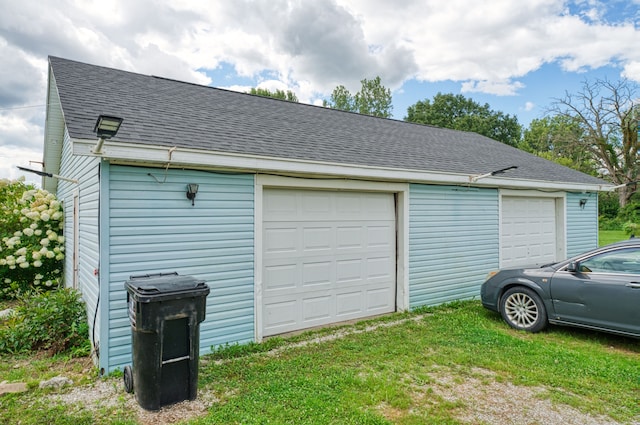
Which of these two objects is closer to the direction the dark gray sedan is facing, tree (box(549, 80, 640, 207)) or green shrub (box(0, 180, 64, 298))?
the green shrub

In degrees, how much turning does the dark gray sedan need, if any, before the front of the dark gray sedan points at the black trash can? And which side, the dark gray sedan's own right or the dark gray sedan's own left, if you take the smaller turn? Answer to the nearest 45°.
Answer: approximately 45° to the dark gray sedan's own left

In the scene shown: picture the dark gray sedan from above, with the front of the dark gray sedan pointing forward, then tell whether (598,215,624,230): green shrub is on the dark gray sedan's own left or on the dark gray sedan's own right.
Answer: on the dark gray sedan's own right

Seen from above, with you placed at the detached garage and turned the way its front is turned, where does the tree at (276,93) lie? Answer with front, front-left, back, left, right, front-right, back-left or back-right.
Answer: back-left

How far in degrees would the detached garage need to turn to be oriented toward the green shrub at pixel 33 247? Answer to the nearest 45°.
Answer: approximately 135° to its right

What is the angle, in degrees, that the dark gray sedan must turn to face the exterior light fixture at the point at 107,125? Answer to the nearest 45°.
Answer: approximately 45° to its left

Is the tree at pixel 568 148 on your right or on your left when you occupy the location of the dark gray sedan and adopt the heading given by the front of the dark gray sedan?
on your right

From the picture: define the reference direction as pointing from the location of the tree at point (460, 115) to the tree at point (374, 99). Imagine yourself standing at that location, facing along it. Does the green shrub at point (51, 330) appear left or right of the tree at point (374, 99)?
left

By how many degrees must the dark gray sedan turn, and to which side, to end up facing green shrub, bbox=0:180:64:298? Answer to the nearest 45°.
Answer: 0° — it already faces it

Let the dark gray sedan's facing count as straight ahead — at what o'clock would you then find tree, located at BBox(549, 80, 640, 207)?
The tree is roughly at 3 o'clock from the dark gray sedan.

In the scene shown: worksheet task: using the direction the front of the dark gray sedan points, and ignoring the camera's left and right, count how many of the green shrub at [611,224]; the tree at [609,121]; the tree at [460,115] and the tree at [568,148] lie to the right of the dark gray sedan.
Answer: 4

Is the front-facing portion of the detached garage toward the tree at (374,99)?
no

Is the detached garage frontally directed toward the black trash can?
no

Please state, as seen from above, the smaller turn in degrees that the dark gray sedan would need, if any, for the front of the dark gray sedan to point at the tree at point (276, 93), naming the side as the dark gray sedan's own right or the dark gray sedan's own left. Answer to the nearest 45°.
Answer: approximately 45° to the dark gray sedan's own right

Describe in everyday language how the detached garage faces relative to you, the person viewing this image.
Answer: facing the viewer and to the right of the viewer

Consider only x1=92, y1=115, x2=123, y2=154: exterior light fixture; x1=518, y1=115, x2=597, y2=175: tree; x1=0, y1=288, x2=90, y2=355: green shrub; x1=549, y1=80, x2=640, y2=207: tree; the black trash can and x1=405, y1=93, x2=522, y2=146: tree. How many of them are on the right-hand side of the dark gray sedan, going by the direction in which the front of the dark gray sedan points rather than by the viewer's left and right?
3

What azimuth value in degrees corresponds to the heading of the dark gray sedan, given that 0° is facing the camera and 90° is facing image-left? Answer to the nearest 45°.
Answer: approximately 90°

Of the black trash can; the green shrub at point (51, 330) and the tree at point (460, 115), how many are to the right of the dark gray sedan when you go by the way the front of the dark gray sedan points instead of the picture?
1

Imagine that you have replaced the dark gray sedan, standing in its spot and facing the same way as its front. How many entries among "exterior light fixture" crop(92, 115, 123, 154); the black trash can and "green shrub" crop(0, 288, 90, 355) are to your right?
0
